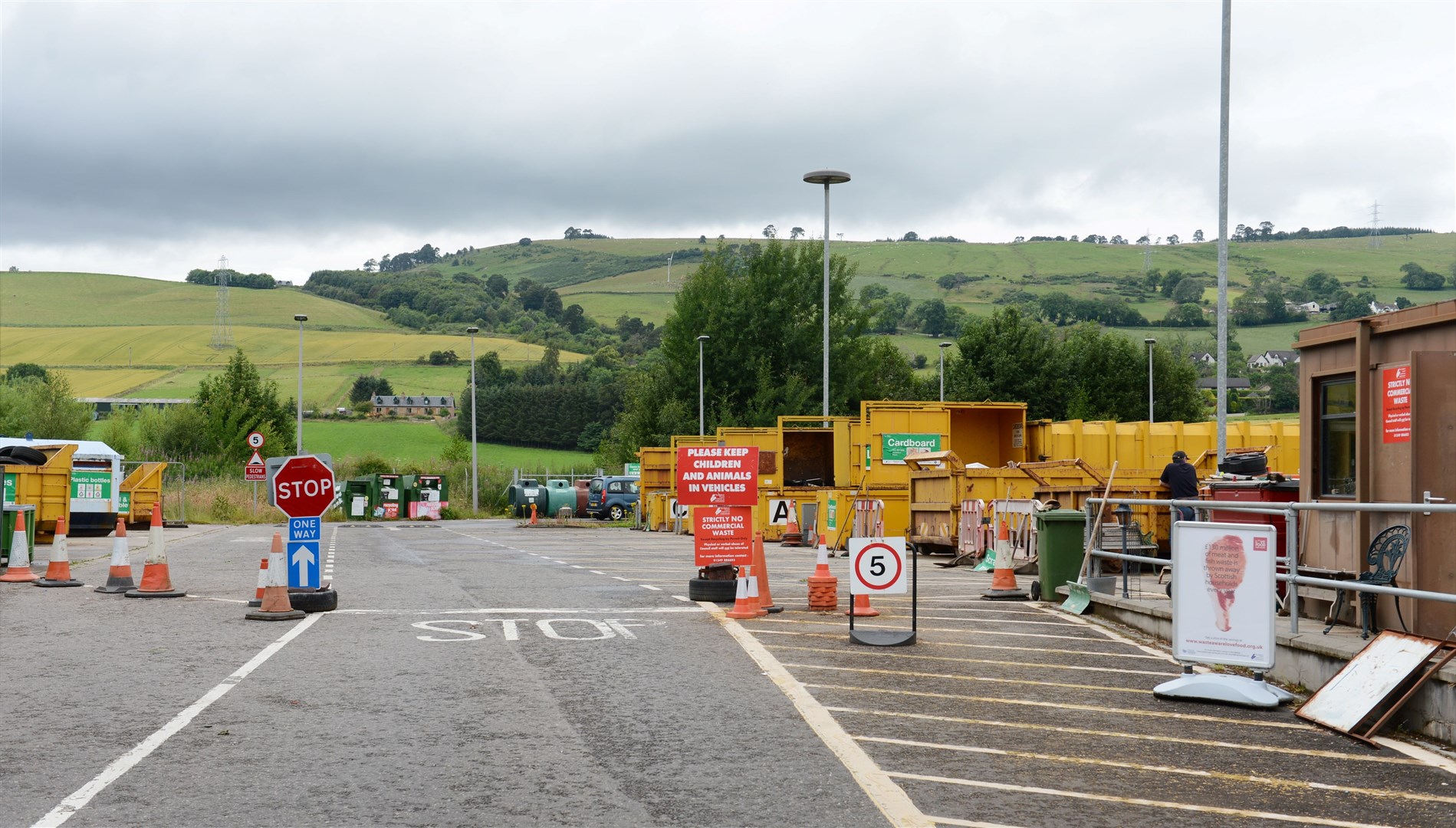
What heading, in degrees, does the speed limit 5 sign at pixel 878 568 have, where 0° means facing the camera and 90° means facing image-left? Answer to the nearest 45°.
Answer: approximately 0°

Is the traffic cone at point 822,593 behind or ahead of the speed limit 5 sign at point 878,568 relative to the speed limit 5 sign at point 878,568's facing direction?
behind

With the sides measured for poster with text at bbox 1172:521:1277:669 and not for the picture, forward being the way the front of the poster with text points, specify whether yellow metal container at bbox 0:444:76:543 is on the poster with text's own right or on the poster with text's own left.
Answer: on the poster with text's own right

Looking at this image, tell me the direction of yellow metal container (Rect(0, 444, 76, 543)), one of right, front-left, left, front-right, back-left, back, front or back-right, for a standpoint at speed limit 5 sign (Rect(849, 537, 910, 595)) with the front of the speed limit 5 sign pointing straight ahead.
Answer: back-right

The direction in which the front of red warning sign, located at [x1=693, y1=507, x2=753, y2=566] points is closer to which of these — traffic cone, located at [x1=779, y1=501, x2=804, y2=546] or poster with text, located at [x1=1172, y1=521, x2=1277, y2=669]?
the poster with text

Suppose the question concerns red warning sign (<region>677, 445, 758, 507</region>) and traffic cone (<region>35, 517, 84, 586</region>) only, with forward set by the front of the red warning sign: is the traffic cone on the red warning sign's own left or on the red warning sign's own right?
on the red warning sign's own right

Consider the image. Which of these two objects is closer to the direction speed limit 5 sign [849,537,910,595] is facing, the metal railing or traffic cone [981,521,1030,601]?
the metal railing
